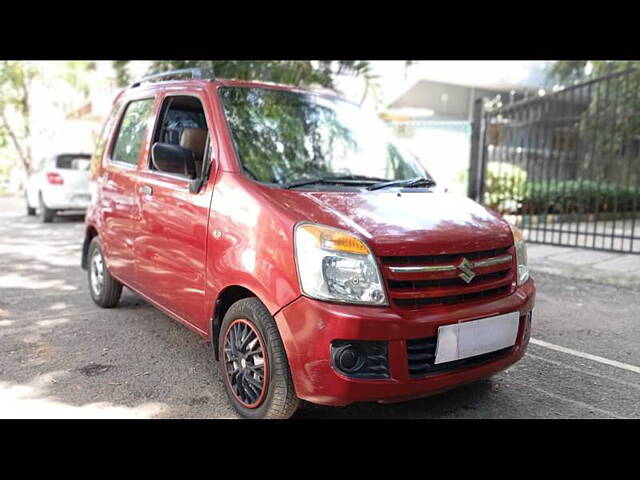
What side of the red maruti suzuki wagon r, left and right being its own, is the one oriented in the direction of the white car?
back

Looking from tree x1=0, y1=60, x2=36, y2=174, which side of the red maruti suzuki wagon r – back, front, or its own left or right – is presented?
back

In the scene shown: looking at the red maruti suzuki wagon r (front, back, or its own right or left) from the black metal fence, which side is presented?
left

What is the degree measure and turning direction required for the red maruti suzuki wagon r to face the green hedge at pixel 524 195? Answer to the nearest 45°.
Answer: approximately 90° to its left

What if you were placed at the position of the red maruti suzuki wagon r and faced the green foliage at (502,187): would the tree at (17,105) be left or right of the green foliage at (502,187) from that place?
left

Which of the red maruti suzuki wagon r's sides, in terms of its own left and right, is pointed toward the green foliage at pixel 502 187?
left

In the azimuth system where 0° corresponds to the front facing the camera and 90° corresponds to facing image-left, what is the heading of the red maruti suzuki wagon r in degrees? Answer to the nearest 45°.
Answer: approximately 315°
